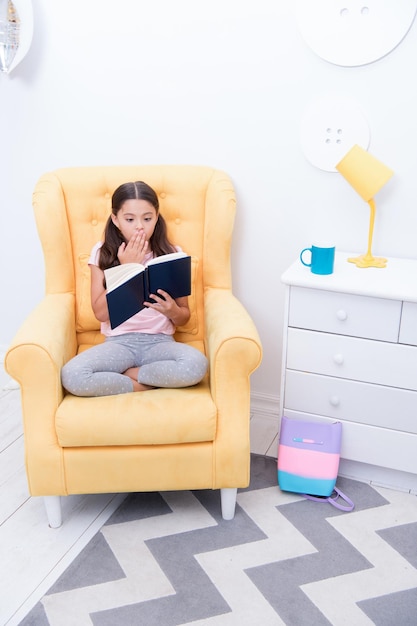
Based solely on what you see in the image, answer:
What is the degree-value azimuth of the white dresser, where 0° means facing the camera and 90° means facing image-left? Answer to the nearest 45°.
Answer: approximately 0°

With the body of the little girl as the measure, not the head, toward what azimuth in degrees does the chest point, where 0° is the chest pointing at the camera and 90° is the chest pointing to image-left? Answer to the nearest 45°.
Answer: approximately 0°

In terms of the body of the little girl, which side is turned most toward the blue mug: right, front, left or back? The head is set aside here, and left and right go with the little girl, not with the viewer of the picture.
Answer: left
